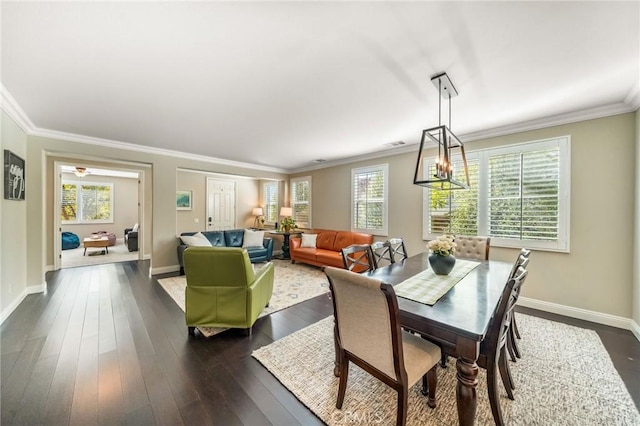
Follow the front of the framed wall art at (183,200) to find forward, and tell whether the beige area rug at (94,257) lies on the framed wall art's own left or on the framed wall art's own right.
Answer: on the framed wall art's own right

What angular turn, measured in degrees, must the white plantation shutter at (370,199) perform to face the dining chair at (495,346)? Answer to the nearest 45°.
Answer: approximately 45° to its left

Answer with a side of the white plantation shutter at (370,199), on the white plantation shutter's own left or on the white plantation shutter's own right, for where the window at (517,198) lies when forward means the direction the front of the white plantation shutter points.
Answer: on the white plantation shutter's own left

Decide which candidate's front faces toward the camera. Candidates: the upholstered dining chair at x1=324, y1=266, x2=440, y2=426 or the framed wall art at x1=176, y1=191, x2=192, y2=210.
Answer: the framed wall art

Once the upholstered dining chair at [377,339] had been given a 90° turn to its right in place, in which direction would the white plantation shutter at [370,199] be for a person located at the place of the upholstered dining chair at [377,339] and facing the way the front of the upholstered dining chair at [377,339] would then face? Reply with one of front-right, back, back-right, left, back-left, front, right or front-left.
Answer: back-left

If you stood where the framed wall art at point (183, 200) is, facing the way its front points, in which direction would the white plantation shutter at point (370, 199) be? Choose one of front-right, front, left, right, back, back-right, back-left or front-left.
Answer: front-left

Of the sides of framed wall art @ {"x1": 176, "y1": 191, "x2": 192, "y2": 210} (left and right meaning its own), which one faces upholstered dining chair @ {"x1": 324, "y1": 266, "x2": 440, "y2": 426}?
front

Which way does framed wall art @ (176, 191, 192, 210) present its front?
toward the camera

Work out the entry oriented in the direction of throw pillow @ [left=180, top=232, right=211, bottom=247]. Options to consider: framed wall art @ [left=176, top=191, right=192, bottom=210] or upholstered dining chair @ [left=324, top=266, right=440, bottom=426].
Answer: the framed wall art

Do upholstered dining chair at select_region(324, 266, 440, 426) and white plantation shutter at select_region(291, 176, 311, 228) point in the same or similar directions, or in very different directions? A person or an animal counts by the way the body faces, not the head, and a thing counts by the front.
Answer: very different directions

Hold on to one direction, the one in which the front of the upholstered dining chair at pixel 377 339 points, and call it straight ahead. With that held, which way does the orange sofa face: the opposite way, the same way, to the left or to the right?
the opposite way

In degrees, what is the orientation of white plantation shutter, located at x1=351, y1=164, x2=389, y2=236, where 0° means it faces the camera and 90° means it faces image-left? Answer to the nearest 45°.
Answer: approximately 45°

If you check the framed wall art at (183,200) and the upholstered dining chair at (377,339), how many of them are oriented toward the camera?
1

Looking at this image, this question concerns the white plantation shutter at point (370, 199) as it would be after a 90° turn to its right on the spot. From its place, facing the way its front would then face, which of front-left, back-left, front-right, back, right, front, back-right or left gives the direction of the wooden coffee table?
front-left

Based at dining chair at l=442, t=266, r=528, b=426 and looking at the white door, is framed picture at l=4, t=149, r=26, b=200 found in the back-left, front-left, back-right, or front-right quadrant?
front-left

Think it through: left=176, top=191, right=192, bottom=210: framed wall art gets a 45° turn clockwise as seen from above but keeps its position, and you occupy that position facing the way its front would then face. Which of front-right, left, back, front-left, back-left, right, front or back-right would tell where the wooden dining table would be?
front-left

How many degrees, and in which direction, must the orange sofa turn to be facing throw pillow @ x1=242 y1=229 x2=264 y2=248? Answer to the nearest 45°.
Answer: approximately 45° to its right

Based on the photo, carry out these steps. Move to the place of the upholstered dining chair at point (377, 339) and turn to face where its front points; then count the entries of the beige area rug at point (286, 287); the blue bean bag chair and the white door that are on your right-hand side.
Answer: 0

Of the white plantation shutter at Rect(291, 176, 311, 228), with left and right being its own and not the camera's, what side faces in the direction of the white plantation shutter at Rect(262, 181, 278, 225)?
right
